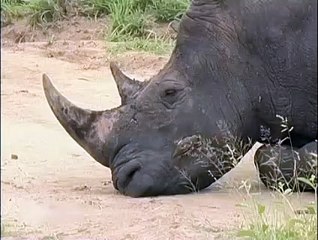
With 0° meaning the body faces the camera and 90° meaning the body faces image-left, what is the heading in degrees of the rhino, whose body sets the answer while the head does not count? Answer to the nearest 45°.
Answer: approximately 90°
